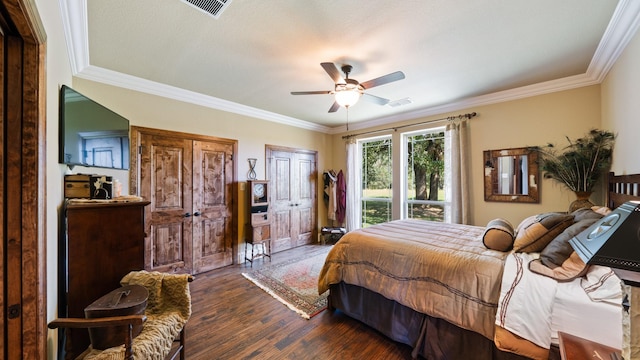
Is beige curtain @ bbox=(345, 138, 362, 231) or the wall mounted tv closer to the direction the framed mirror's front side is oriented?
the wall mounted tv

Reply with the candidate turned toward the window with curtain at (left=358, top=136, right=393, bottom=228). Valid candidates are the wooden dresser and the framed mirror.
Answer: the wooden dresser

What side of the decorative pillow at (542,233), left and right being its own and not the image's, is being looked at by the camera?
left

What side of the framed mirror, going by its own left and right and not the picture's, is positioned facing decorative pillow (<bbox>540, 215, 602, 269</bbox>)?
front

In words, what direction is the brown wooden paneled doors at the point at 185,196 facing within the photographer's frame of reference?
facing the viewer and to the right of the viewer

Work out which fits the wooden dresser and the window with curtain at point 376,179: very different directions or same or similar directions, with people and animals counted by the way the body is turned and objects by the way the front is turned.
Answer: very different directions

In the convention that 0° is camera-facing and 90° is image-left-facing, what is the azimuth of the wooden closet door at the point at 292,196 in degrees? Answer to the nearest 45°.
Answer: approximately 315°

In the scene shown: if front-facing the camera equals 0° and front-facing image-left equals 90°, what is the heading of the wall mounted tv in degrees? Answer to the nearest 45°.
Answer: approximately 315°

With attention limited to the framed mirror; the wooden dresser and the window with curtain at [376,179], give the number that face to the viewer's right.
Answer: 1

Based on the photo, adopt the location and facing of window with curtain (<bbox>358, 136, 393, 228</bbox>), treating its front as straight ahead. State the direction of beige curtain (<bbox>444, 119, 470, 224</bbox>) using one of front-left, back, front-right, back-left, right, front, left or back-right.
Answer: left

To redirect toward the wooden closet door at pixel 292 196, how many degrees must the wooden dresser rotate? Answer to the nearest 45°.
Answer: approximately 45° to its left
